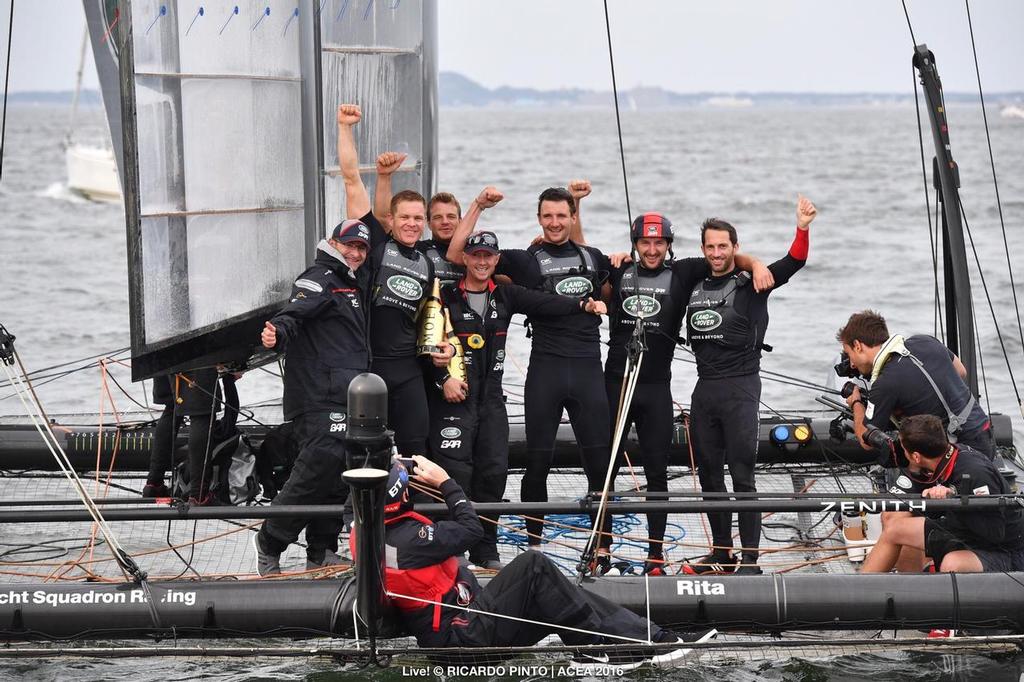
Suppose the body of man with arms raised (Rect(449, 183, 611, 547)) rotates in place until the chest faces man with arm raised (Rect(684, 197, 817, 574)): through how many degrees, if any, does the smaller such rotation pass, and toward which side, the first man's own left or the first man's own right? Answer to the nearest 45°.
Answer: approximately 90° to the first man's own left

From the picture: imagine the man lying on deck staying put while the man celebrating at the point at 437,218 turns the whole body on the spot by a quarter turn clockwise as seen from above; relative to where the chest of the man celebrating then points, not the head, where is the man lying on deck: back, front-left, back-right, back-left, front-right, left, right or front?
left

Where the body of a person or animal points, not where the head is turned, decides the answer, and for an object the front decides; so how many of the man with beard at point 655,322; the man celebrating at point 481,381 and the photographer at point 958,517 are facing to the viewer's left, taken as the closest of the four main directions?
1

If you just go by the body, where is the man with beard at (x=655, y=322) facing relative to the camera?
toward the camera

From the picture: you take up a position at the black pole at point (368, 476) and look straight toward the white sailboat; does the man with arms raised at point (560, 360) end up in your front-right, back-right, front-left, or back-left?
front-right

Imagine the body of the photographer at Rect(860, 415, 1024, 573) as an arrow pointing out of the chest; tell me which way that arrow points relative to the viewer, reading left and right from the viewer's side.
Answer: facing to the left of the viewer

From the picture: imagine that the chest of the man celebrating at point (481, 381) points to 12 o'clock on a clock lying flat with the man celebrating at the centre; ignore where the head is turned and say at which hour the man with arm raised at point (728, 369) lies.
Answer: The man with arm raised is roughly at 9 o'clock from the man celebrating.

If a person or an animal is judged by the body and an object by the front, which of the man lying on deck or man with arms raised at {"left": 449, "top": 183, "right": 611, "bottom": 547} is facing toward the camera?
the man with arms raised

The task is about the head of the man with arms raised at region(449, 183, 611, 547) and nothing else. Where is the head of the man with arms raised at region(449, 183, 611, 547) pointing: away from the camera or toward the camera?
toward the camera

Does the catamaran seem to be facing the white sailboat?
no

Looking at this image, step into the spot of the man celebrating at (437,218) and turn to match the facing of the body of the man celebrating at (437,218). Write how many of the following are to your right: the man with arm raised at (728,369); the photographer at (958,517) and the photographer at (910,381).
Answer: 0

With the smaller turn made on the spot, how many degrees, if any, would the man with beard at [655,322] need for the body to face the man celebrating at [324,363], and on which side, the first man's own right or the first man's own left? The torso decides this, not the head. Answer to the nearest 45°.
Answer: approximately 45° to the first man's own right

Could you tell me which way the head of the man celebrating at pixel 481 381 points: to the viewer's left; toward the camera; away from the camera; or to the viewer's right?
toward the camera

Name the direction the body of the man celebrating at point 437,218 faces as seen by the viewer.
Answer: toward the camera
